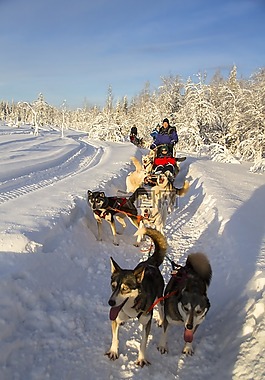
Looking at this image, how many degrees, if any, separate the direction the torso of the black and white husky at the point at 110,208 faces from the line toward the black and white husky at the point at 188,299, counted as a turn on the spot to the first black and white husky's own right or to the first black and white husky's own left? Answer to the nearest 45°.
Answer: approximately 45° to the first black and white husky's own left

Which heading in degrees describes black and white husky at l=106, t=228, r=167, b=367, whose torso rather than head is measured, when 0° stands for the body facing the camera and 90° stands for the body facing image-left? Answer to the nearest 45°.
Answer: approximately 45°

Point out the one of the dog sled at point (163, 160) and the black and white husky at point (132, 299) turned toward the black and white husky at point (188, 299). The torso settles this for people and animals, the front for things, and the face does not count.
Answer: the dog sled

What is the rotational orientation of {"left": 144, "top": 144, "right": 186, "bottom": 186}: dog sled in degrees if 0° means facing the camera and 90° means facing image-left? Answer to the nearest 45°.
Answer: approximately 0°

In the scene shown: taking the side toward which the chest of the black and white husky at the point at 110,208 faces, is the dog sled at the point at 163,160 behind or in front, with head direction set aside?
behind

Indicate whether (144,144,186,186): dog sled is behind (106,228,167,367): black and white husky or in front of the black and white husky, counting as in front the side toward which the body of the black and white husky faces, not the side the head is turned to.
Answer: behind
